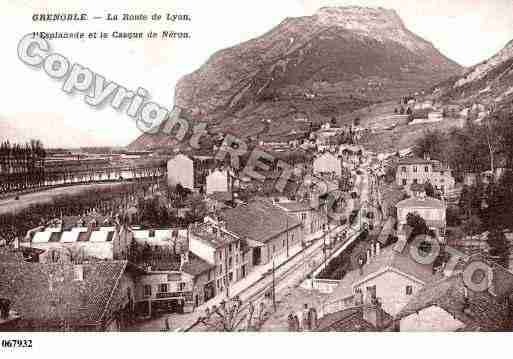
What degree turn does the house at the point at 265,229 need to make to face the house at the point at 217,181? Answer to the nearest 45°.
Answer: approximately 180°

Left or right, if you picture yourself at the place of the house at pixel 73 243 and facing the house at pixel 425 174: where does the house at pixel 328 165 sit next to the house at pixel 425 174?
left

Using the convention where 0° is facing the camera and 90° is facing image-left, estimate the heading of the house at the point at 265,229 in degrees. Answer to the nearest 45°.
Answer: approximately 315°

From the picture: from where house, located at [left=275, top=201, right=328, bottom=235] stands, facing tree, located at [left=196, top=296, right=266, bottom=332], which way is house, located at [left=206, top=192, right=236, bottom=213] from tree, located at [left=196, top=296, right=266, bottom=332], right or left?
right

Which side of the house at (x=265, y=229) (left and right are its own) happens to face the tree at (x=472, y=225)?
front

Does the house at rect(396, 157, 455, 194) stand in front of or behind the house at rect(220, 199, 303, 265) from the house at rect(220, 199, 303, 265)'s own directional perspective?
in front

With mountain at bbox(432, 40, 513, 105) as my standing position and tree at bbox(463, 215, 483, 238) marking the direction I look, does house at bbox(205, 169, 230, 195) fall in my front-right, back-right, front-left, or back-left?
front-right
